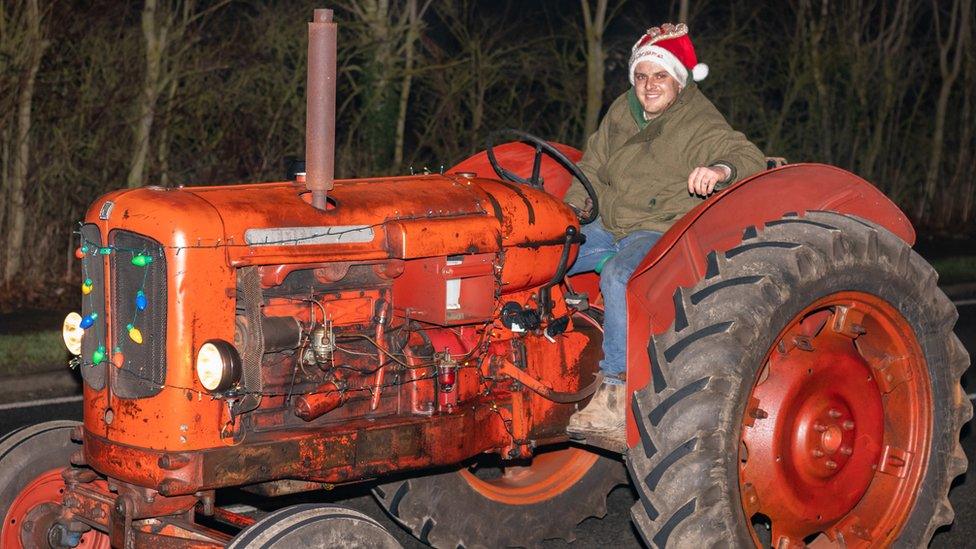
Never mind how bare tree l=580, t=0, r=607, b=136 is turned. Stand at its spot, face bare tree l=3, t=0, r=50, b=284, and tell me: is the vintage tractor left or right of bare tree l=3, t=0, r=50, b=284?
left

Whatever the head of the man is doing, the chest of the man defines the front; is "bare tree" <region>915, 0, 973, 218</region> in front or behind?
behind

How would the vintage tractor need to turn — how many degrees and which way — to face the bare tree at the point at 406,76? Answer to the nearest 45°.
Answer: approximately 135° to its right

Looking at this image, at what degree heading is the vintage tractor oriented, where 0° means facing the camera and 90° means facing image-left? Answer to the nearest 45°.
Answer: approximately 45°

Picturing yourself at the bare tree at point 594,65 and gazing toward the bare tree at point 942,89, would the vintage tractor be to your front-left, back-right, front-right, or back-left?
back-right

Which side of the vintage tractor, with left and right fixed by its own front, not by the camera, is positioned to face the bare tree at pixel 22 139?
right

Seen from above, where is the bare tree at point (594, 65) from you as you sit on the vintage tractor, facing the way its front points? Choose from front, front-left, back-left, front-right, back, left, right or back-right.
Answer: back-right

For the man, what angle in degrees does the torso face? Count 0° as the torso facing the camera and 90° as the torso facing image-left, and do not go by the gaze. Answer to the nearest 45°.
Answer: approximately 45°

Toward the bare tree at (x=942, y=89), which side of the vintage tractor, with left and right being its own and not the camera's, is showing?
back
